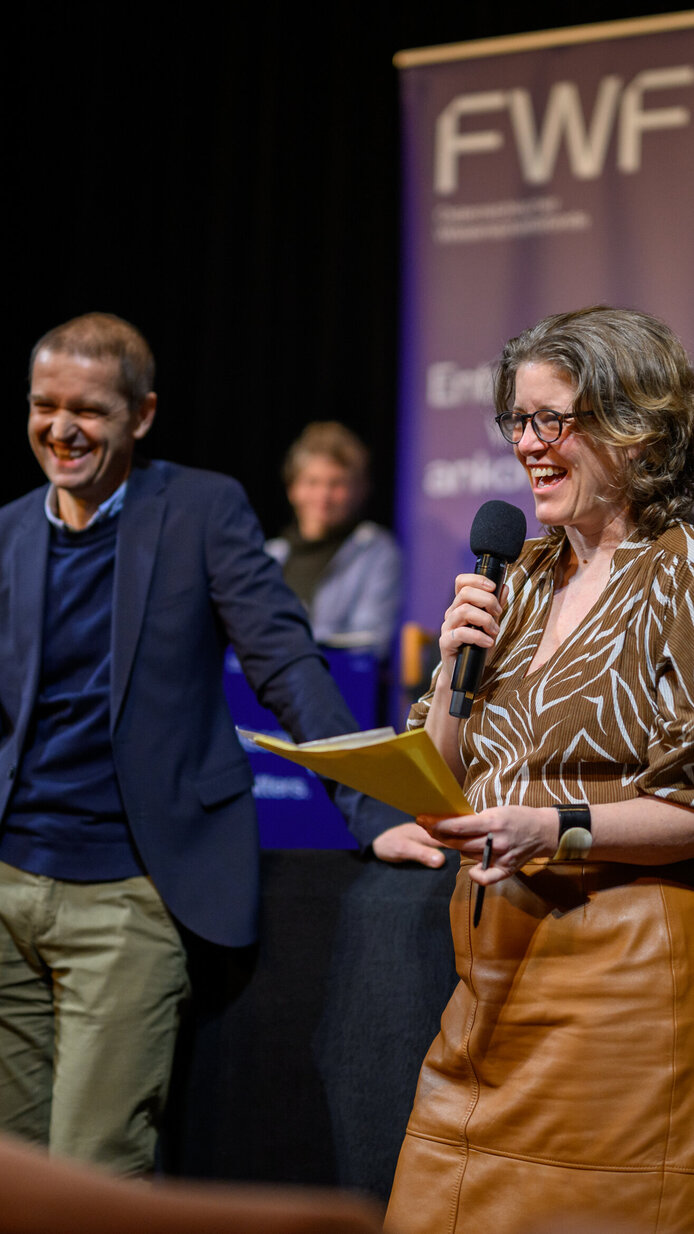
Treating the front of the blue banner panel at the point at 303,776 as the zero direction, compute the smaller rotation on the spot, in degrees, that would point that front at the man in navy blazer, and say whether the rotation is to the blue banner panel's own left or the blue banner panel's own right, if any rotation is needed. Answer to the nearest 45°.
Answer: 0° — it already faces them

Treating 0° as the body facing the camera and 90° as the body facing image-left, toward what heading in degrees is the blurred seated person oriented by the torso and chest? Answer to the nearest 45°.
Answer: approximately 45°

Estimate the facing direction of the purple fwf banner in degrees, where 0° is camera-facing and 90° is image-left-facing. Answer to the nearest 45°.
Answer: approximately 45°

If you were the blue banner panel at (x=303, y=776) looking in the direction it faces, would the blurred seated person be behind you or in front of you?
behind

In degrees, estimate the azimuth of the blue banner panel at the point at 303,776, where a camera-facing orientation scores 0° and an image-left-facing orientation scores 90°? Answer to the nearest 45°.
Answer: approximately 0°
